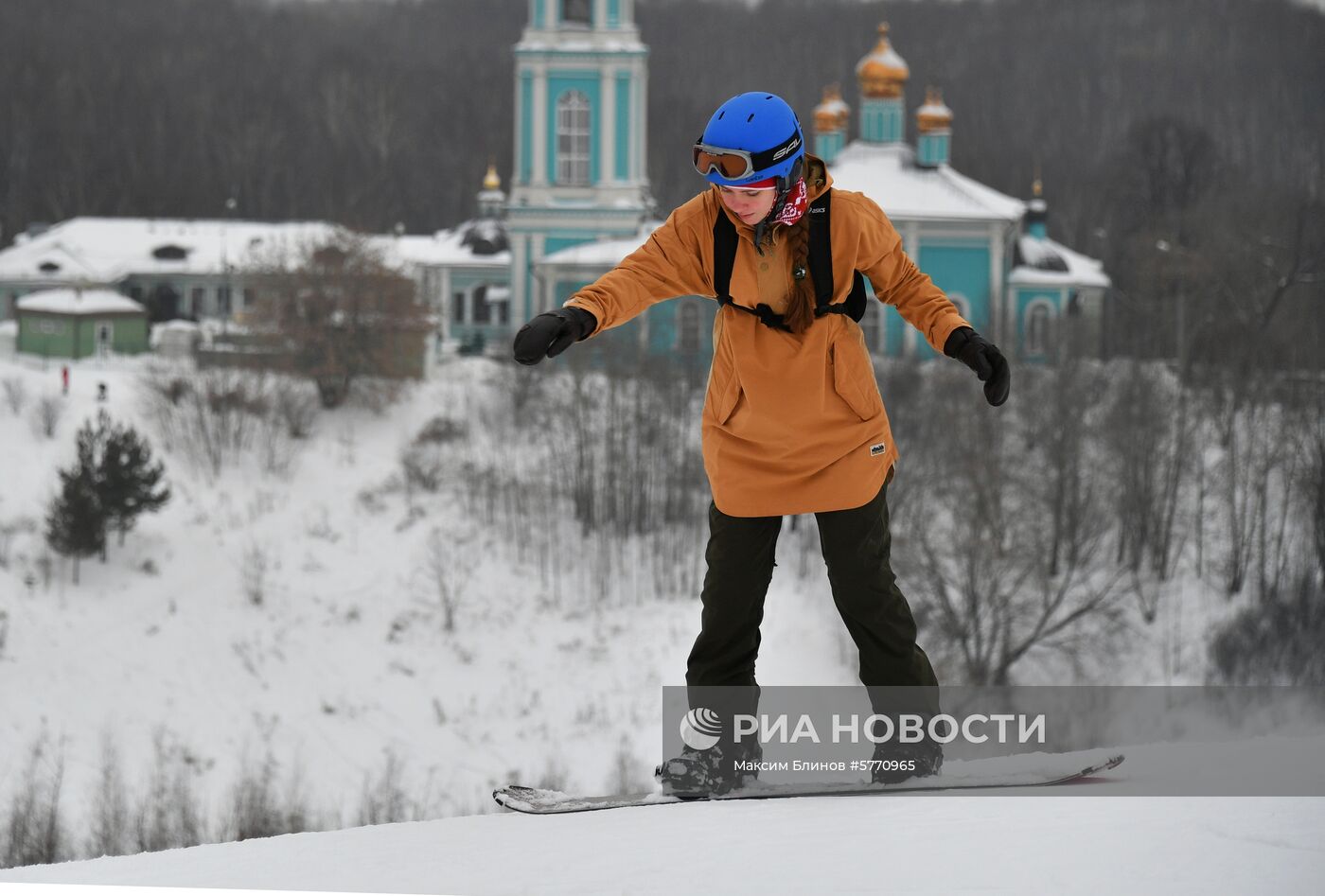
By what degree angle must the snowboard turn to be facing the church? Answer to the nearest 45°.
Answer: approximately 90° to its right

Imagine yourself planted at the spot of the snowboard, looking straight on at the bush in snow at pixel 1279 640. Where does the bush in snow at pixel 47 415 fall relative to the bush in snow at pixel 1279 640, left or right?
left

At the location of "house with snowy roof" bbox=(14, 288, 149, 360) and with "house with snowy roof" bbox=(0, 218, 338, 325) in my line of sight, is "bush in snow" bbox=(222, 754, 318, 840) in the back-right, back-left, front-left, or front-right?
back-right

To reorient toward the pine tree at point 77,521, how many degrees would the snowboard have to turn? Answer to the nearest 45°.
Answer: approximately 45° to its right

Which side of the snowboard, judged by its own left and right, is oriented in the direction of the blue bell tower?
right

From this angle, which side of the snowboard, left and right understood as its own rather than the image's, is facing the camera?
left

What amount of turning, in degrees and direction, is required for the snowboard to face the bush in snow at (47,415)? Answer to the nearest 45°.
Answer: approximately 45° to its right
